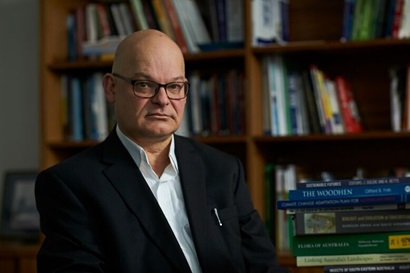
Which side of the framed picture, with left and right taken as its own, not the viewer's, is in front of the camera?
front

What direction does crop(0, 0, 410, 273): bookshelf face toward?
toward the camera

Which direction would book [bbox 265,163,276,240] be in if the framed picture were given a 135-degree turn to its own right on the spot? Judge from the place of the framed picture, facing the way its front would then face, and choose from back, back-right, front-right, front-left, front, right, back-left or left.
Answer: back

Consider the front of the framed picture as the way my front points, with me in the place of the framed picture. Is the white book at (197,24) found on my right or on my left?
on my left

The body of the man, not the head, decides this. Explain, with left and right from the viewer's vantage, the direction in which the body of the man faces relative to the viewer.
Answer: facing the viewer and to the right of the viewer

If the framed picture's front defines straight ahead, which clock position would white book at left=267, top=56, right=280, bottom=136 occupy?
The white book is roughly at 10 o'clock from the framed picture.

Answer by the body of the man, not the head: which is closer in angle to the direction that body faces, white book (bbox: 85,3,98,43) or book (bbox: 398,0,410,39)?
the book

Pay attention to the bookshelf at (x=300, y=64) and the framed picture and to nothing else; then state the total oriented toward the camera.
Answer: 2

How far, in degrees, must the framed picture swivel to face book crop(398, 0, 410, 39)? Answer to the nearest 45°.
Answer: approximately 45° to its left

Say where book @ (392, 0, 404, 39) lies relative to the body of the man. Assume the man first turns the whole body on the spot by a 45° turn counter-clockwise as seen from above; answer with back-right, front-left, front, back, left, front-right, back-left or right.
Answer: front-left
